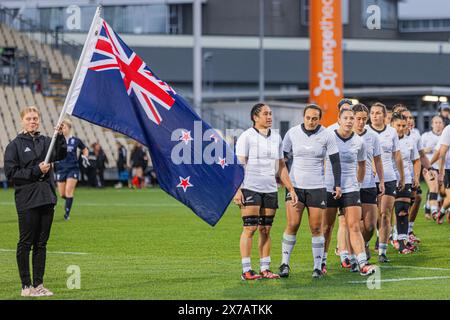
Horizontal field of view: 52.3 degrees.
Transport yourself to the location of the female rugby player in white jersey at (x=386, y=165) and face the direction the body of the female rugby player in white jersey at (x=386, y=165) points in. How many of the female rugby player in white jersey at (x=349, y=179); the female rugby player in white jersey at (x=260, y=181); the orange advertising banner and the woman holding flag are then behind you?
1

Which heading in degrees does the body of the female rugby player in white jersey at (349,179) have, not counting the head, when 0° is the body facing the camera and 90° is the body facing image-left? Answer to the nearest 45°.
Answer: approximately 0°

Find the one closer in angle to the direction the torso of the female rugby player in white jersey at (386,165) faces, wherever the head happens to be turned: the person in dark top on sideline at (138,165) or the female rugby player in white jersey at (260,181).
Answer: the female rugby player in white jersey

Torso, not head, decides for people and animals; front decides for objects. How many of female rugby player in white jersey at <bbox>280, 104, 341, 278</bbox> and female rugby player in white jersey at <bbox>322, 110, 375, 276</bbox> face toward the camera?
2

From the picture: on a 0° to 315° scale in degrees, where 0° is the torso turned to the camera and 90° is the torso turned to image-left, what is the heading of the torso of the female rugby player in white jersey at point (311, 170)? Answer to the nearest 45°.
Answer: approximately 0°

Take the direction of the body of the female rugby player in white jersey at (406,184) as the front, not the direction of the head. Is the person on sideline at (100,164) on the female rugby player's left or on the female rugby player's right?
on the female rugby player's right

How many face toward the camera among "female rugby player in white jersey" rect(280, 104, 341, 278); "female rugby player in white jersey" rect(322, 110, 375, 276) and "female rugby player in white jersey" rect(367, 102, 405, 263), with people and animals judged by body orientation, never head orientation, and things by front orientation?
3

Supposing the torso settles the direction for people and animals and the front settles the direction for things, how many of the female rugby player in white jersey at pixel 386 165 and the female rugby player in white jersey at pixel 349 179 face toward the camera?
2
